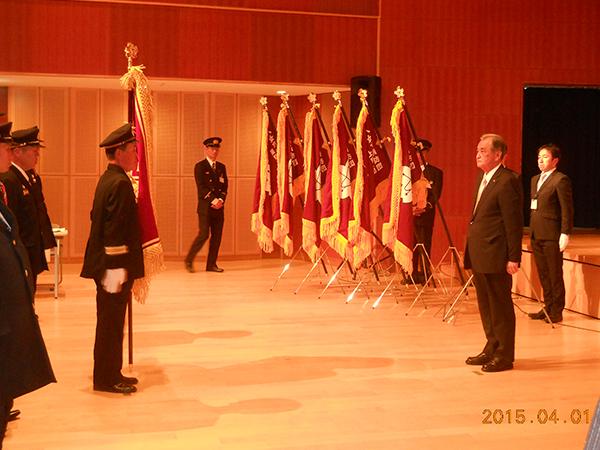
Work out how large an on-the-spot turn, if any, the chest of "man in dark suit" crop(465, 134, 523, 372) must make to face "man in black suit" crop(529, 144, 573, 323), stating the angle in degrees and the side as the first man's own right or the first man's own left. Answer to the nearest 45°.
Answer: approximately 135° to the first man's own right

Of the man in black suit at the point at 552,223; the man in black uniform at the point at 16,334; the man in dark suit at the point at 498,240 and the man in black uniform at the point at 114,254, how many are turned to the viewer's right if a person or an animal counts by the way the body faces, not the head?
2

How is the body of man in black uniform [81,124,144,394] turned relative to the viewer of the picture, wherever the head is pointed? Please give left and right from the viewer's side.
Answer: facing to the right of the viewer

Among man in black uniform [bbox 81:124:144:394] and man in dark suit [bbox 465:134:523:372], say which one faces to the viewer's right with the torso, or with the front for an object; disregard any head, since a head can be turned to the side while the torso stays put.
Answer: the man in black uniform

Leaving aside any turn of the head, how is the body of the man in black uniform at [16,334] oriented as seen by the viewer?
to the viewer's right

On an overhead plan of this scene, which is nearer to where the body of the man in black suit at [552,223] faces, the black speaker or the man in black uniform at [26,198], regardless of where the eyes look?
the man in black uniform

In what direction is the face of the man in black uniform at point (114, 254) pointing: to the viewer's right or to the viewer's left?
to the viewer's right

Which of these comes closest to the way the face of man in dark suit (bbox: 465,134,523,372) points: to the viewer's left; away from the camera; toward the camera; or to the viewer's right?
to the viewer's left
